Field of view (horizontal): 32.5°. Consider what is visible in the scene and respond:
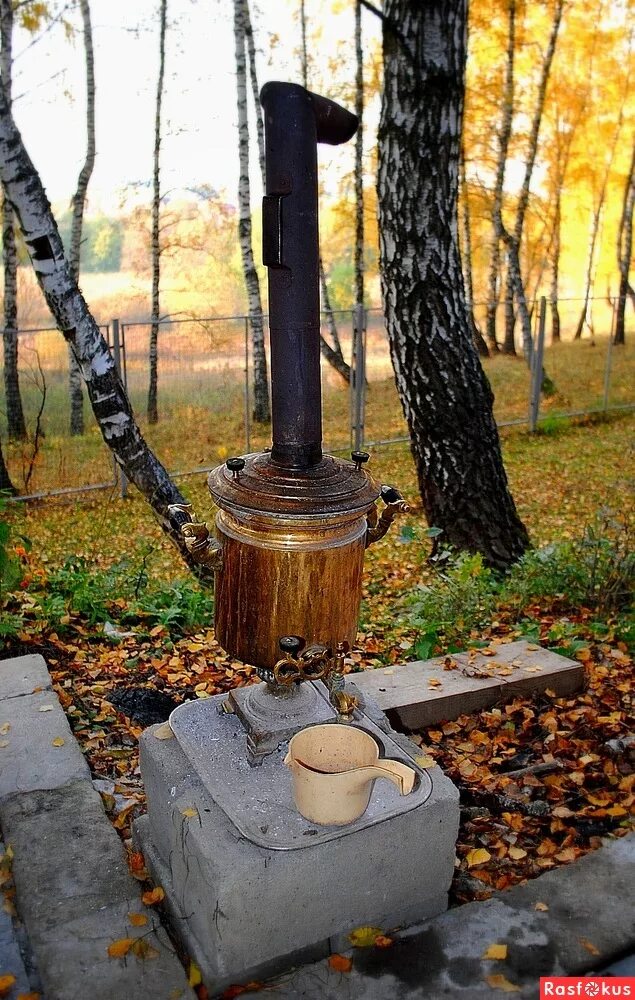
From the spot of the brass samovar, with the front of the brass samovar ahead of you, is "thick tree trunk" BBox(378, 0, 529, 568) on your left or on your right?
on your left

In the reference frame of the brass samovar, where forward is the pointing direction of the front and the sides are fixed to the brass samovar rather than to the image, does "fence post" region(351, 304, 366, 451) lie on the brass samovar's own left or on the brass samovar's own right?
on the brass samovar's own left

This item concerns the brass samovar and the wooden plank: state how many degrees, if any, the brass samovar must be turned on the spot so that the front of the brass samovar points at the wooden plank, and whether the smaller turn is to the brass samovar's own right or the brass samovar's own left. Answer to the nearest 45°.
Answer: approximately 90° to the brass samovar's own left

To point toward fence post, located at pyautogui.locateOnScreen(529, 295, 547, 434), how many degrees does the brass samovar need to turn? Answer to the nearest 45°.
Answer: approximately 135° to its left

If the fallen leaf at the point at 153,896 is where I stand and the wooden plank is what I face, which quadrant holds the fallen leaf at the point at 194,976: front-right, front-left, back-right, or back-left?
back-right

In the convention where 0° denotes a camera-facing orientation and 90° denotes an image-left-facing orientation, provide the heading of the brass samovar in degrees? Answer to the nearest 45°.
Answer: approximately 315°
